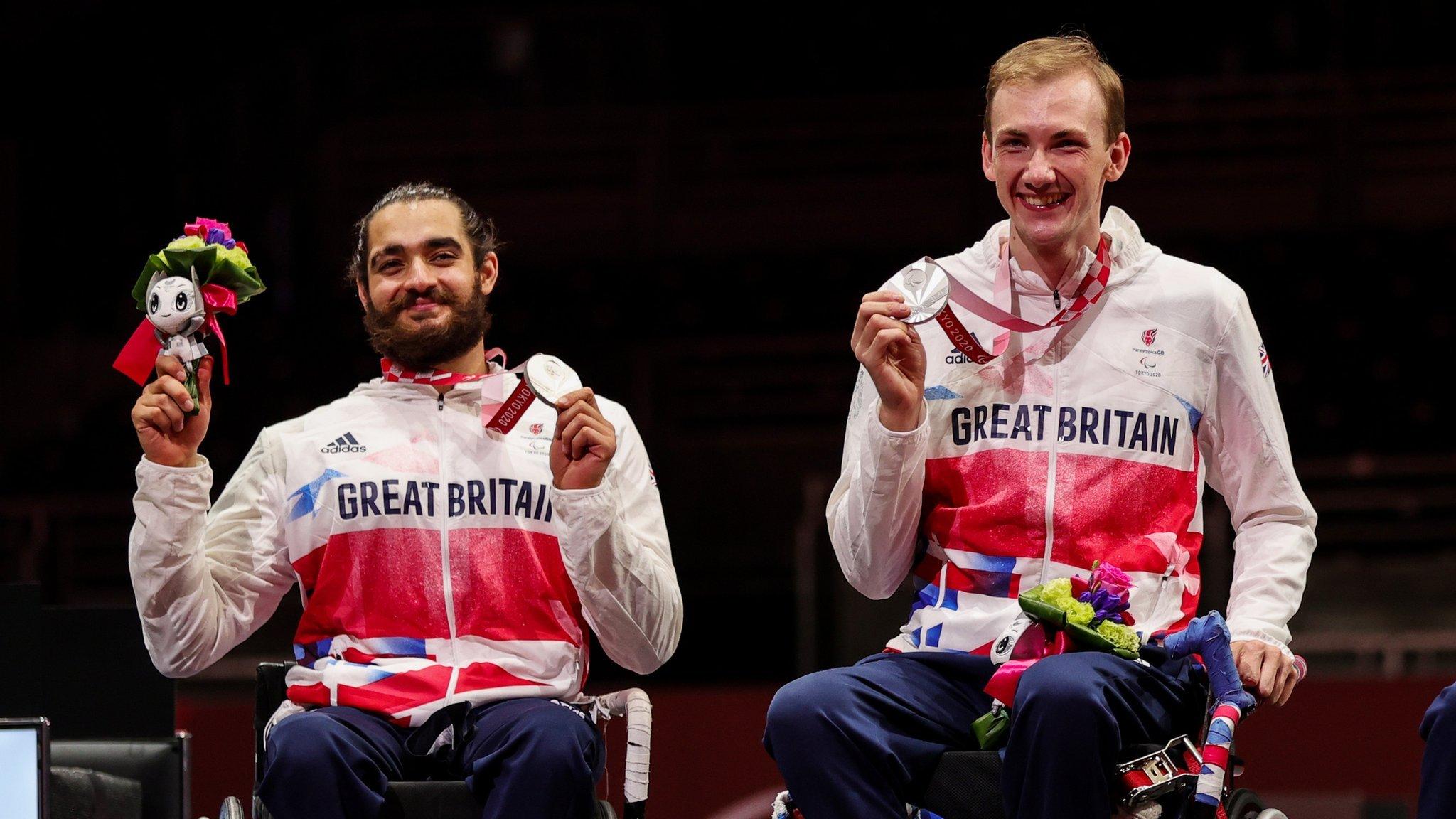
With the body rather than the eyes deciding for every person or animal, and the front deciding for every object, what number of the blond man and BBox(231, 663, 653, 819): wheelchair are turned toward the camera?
2

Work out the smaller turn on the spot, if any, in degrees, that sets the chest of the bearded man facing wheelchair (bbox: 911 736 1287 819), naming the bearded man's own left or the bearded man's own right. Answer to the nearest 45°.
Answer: approximately 45° to the bearded man's own left

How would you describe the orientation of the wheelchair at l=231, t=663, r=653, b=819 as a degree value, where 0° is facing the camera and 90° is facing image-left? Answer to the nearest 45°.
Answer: approximately 0°

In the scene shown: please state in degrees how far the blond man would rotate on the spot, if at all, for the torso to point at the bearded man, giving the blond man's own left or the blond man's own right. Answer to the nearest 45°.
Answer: approximately 90° to the blond man's own right

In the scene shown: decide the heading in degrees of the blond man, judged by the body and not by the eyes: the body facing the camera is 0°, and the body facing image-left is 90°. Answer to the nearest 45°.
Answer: approximately 0°

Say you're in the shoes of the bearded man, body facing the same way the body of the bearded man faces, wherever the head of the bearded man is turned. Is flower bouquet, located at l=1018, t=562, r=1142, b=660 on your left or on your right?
on your left

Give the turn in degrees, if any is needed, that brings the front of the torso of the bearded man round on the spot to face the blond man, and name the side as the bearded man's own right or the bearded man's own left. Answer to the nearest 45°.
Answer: approximately 45° to the bearded man's own left

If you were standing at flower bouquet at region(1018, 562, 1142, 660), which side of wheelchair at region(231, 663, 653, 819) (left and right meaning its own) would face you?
left

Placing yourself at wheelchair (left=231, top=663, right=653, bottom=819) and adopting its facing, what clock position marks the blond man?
The blond man is roughly at 9 o'clock from the wheelchair.

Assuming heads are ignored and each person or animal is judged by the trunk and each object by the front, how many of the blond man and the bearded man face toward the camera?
2
